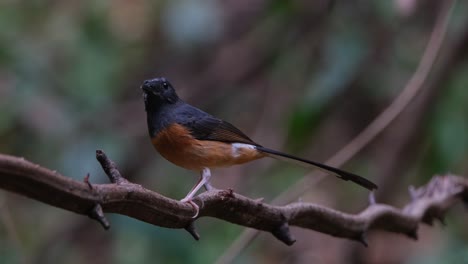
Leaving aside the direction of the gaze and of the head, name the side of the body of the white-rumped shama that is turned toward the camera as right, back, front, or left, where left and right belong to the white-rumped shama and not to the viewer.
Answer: left
